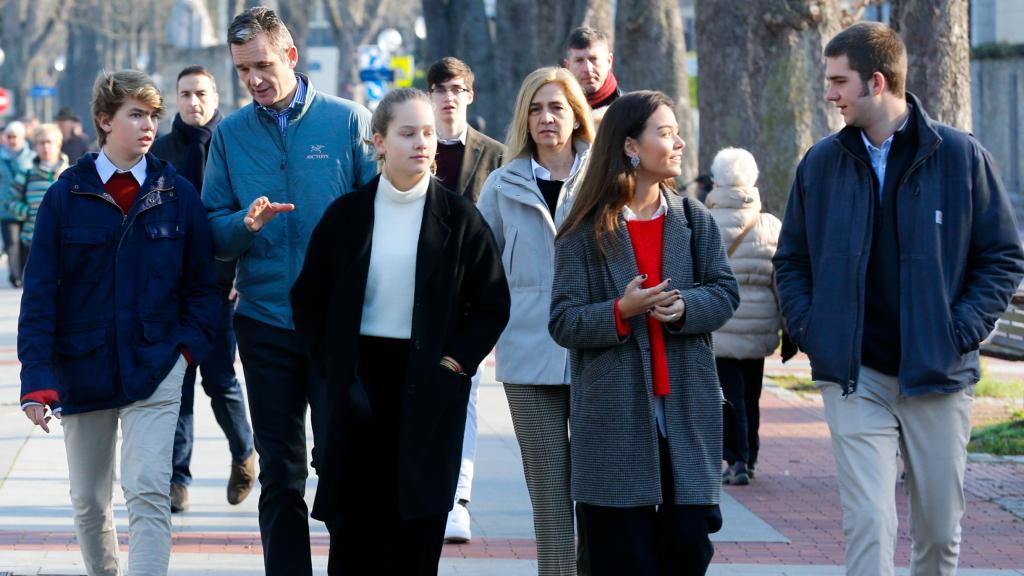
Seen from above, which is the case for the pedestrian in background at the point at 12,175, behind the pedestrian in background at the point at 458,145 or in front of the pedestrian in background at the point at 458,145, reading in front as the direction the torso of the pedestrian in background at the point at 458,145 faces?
behind

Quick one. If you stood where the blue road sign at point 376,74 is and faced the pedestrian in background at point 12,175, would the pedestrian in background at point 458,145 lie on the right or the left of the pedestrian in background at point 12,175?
left

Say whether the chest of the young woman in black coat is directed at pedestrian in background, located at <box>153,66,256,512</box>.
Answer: no

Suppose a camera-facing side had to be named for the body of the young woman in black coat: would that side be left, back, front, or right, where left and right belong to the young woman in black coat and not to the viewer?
front

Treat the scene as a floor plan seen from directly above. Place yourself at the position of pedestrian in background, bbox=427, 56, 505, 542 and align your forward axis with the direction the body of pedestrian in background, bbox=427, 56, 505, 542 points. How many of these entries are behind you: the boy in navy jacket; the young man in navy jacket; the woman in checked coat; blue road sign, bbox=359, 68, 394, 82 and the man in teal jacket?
1

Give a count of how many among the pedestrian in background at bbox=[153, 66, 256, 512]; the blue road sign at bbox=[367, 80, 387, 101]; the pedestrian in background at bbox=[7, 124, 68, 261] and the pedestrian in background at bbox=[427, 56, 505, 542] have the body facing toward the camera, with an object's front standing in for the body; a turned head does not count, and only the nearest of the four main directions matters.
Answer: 4

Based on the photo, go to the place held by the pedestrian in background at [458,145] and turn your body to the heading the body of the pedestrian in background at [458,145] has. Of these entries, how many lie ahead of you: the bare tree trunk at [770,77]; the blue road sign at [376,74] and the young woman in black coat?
1

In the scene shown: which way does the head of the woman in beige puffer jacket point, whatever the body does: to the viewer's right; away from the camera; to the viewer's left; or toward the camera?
away from the camera

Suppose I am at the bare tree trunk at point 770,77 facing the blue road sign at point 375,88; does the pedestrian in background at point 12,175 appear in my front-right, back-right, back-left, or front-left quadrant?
front-left

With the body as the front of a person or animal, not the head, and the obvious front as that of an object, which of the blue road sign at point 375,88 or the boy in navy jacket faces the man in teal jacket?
the blue road sign

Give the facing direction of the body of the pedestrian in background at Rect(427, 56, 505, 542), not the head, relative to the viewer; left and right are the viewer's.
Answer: facing the viewer

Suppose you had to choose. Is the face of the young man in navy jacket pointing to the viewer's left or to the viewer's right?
to the viewer's left

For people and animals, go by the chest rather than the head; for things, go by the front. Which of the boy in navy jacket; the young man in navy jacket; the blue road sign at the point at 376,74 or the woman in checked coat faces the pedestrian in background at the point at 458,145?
the blue road sign

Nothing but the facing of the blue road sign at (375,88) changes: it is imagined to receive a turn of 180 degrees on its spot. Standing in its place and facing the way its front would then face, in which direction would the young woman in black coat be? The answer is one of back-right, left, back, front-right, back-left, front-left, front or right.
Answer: back
